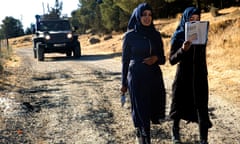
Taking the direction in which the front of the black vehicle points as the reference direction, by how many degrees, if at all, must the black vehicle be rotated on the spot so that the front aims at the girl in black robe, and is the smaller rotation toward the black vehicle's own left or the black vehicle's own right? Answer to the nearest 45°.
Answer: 0° — it already faces them

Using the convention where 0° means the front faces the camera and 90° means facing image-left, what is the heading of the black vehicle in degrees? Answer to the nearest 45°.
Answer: approximately 0°
